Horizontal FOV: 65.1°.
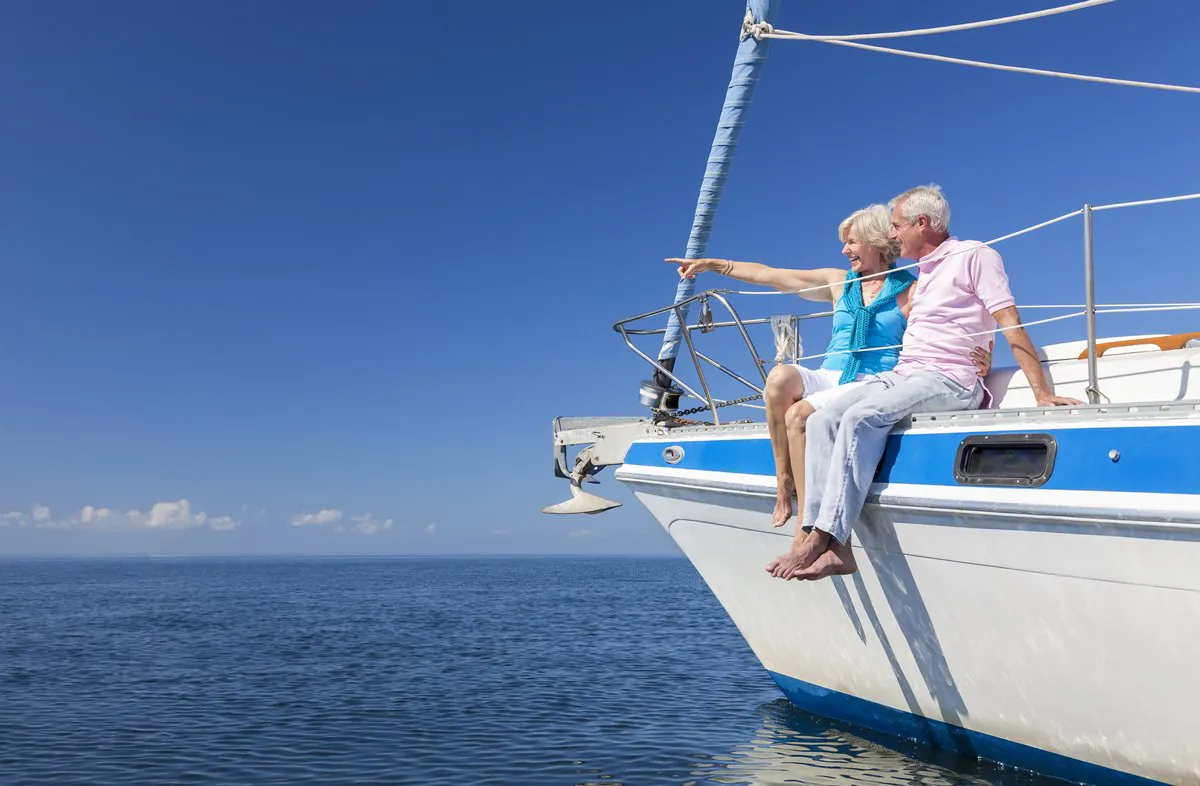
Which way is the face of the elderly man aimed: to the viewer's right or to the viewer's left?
to the viewer's left

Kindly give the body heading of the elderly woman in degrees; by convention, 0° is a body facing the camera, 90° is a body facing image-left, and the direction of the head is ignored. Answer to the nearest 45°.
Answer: approximately 45°

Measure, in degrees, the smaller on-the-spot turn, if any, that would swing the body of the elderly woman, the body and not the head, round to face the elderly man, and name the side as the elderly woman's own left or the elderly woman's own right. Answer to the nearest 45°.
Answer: approximately 90° to the elderly woman's own left

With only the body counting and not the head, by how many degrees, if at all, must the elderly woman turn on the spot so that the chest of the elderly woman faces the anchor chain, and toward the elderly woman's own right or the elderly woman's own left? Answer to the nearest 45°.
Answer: approximately 90° to the elderly woman's own right

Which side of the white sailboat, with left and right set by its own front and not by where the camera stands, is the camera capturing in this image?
left
